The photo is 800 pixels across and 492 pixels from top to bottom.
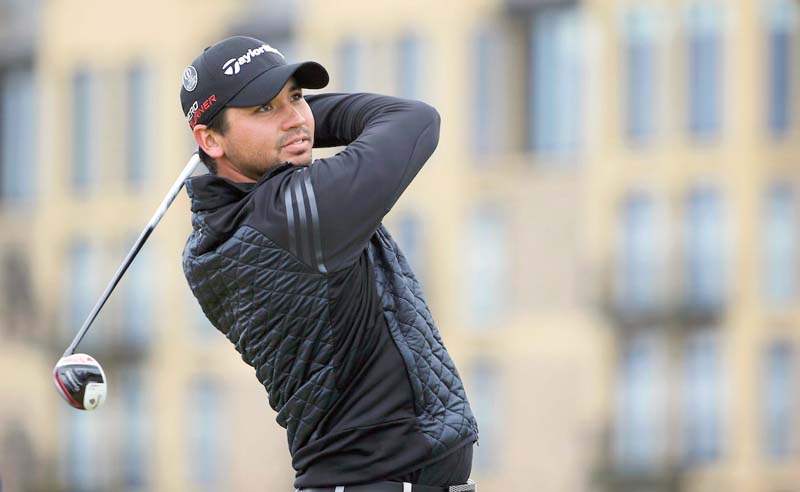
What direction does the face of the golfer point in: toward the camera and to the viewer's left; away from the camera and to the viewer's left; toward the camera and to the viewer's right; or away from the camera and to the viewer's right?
toward the camera and to the viewer's right

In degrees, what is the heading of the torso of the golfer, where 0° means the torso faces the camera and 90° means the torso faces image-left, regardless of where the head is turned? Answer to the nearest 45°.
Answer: approximately 270°
